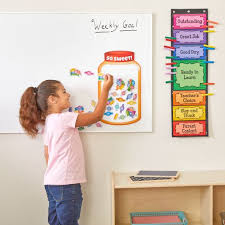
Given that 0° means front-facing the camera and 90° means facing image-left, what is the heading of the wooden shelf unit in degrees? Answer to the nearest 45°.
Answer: approximately 0°

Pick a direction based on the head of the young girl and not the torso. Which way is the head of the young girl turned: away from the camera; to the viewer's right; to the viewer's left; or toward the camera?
to the viewer's right

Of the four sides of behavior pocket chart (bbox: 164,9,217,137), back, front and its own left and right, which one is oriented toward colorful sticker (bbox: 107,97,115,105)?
right

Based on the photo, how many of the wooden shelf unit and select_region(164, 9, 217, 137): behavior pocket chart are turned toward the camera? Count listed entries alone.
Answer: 2

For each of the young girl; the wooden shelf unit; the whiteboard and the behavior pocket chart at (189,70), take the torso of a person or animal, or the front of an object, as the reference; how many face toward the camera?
3

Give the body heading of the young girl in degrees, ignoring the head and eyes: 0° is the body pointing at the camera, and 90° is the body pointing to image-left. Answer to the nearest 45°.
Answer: approximately 225°

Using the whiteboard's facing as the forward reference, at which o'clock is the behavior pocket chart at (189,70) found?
The behavior pocket chart is roughly at 9 o'clock from the whiteboard.

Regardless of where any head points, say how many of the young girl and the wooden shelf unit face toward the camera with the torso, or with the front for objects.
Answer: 1

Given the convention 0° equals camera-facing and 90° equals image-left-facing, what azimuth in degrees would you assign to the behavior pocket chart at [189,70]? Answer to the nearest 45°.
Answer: approximately 0°

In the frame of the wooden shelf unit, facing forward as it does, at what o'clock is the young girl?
The young girl is roughly at 2 o'clock from the wooden shelf unit.
